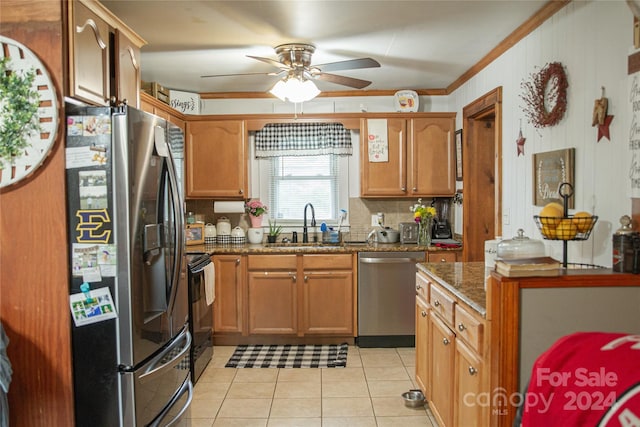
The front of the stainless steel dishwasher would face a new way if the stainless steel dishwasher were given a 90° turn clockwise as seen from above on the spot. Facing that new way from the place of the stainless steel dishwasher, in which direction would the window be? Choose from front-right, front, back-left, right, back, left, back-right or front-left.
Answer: front-right

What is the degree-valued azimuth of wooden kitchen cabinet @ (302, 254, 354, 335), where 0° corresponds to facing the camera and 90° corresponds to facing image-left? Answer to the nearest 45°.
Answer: approximately 0°

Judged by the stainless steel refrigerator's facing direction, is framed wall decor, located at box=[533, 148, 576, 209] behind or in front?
in front

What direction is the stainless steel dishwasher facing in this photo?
toward the camera

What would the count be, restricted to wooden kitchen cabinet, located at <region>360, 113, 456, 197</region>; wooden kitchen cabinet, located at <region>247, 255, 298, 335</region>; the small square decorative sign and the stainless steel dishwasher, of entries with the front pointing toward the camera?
4

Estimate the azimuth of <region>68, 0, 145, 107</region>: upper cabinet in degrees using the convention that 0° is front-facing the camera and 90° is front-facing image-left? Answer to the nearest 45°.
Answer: approximately 315°

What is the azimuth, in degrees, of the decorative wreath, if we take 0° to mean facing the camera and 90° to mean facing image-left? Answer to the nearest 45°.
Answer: approximately 45°

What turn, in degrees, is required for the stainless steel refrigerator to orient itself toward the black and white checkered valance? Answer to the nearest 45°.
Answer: approximately 90° to its left

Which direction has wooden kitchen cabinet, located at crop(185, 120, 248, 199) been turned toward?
toward the camera

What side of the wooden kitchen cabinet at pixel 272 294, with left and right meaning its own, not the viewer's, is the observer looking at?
front

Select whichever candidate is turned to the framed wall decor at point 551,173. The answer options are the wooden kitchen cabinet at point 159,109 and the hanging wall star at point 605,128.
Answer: the wooden kitchen cabinet

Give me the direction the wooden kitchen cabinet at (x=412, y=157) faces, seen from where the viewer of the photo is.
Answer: facing the viewer
